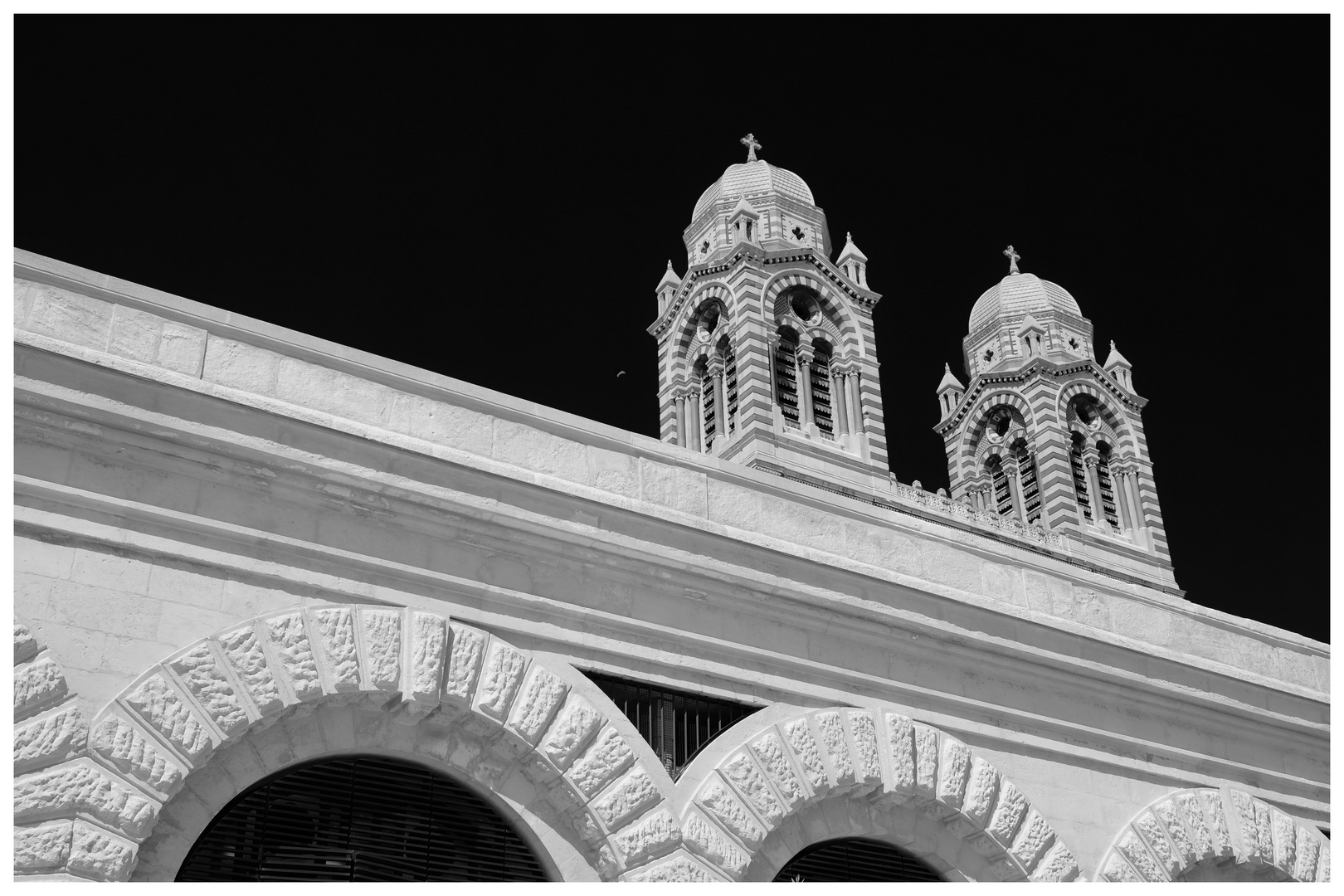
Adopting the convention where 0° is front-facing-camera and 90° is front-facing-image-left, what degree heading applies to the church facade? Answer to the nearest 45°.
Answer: approximately 315°
